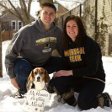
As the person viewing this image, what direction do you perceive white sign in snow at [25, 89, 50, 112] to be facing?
facing the viewer

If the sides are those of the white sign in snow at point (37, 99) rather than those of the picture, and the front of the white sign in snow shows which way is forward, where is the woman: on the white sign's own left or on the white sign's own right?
on the white sign's own left

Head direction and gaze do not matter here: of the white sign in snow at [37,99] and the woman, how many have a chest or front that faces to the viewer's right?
0

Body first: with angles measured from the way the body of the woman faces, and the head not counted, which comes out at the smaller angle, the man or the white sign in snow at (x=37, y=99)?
the white sign in snow

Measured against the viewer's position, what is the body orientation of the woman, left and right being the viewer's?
facing the viewer and to the left of the viewer

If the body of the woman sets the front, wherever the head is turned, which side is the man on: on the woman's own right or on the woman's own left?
on the woman's own right

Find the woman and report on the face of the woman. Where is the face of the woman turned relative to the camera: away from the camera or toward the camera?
toward the camera

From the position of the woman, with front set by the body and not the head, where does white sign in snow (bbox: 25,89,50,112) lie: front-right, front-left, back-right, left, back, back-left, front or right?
front
